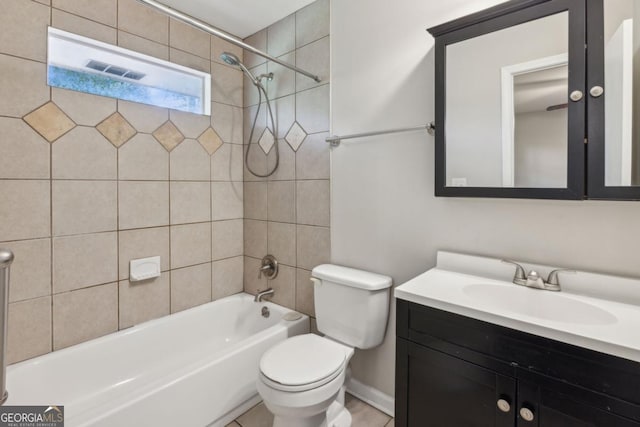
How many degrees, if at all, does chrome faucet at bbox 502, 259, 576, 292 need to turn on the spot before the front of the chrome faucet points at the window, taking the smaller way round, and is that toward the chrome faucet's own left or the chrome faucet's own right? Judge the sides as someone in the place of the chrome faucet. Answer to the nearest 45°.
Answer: approximately 90° to the chrome faucet's own right

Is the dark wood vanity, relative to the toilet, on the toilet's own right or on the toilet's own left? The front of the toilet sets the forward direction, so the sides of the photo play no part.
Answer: on the toilet's own left

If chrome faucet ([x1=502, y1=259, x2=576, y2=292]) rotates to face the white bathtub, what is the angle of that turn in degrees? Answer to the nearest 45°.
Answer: approximately 90° to its right

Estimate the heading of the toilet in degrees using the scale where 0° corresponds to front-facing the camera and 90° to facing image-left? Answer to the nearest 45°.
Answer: approximately 45°

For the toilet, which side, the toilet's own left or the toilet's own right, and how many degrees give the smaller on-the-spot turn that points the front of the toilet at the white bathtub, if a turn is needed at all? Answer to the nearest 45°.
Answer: approximately 45° to the toilet's own right

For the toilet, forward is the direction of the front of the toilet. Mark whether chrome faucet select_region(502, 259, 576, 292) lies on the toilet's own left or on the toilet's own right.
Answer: on the toilet's own left

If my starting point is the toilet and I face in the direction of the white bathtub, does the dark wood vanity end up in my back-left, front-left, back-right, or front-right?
back-left
